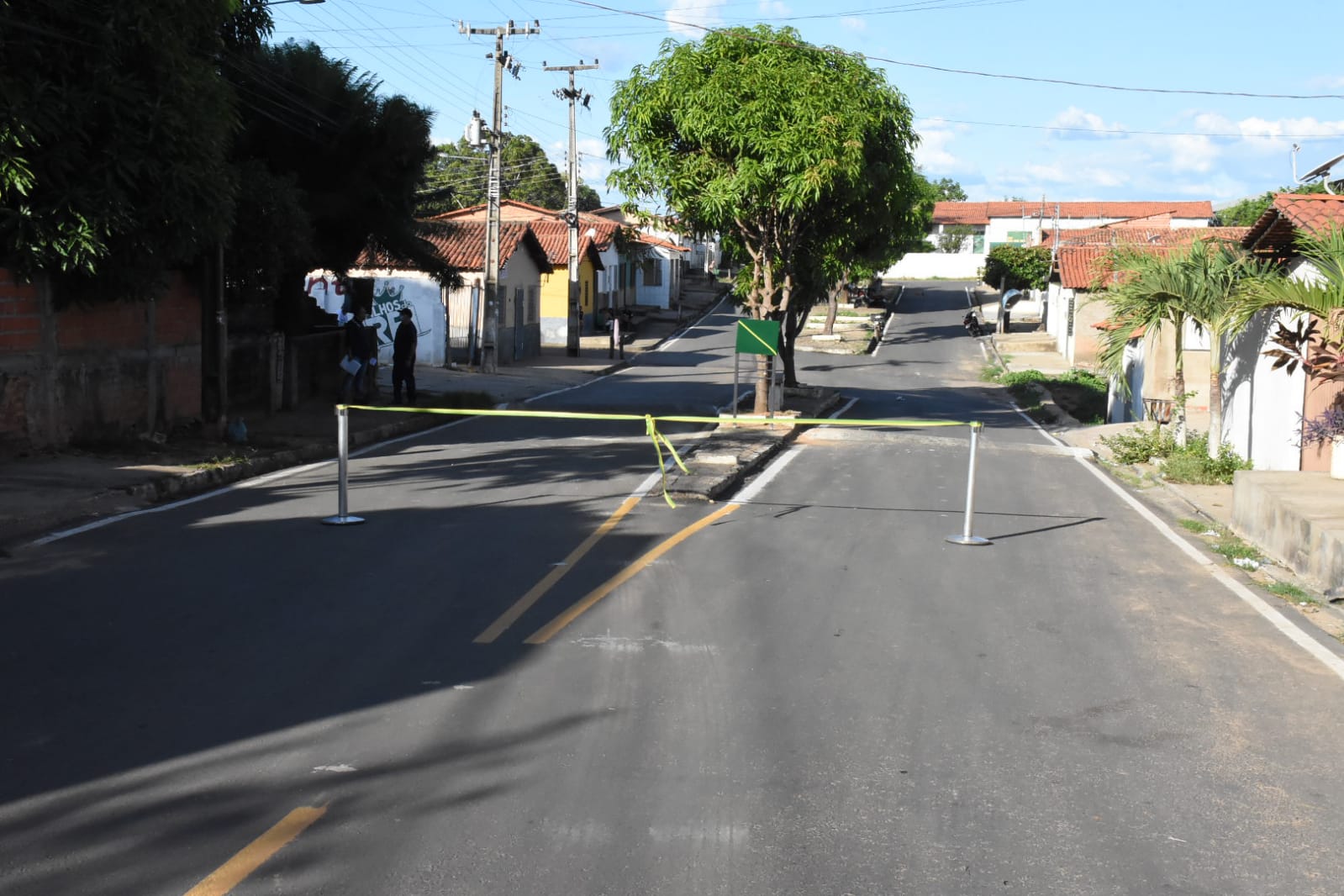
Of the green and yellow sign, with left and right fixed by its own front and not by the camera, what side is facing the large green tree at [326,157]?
right

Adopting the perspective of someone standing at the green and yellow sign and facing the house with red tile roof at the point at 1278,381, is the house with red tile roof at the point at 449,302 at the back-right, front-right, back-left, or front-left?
back-left

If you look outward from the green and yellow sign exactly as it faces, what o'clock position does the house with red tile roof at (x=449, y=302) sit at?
The house with red tile roof is roughly at 5 o'clock from the green and yellow sign.

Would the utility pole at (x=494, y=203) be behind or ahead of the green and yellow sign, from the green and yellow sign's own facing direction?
behind

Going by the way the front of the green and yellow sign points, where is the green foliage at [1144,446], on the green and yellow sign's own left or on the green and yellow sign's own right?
on the green and yellow sign's own left

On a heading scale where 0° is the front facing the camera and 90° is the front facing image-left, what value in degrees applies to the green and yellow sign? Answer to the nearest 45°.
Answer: approximately 0°

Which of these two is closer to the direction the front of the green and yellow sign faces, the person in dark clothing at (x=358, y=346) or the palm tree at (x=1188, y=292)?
the palm tree

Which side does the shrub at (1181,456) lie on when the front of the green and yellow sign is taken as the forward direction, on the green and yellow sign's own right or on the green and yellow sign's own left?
on the green and yellow sign's own left

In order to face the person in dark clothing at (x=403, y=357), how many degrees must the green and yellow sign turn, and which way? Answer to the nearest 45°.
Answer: approximately 90° to its right

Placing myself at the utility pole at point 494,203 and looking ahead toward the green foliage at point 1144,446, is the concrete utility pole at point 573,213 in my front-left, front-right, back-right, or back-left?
back-left

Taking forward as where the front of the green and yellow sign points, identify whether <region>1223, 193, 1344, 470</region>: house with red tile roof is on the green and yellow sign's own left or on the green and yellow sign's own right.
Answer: on the green and yellow sign's own left

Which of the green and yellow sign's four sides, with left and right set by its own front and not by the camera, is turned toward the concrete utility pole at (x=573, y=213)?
back

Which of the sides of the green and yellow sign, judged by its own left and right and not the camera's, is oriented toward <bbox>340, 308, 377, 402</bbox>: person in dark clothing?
right
